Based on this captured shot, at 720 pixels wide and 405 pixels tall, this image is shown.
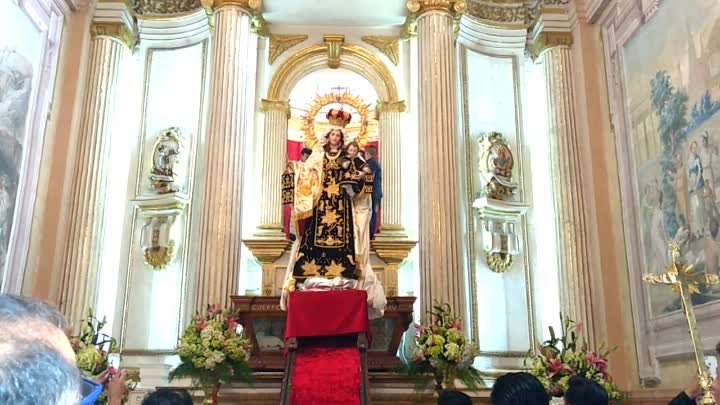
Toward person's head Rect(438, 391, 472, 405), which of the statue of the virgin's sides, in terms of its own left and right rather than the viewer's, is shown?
front

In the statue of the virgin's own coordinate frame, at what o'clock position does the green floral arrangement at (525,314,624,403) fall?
The green floral arrangement is roughly at 10 o'clock from the statue of the virgin.

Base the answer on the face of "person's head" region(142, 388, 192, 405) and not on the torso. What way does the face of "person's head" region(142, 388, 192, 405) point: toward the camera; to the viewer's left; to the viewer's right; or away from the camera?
away from the camera

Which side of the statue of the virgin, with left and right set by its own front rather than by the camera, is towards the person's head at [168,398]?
front

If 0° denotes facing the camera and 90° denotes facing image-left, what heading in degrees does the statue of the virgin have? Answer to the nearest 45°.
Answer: approximately 0°
